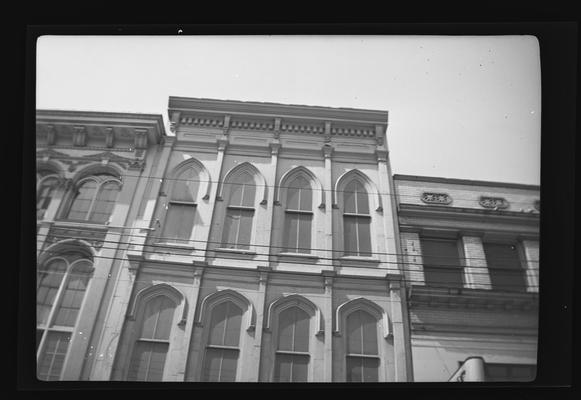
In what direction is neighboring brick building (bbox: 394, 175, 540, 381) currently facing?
toward the camera

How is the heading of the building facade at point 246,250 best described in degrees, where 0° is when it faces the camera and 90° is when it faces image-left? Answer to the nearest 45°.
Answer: approximately 0°
